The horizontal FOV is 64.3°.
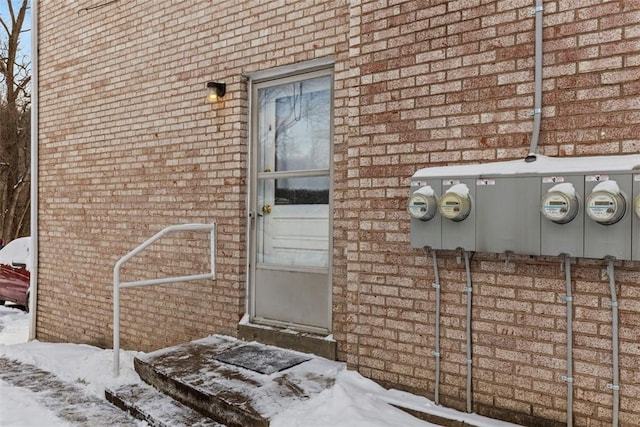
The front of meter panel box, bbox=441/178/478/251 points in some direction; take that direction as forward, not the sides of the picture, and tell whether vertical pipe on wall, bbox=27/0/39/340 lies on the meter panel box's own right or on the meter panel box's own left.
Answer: on the meter panel box's own right

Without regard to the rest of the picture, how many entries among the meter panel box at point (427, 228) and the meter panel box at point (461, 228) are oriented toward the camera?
2

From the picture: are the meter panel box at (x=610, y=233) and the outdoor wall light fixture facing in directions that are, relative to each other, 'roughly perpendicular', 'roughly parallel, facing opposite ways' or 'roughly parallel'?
roughly parallel

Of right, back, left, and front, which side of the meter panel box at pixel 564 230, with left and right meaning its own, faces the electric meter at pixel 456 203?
right

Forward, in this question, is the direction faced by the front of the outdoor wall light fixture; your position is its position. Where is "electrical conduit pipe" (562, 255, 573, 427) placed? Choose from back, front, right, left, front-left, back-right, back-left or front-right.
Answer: left

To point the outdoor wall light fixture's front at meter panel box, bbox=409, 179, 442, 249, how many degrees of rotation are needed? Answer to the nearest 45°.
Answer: approximately 90° to its left

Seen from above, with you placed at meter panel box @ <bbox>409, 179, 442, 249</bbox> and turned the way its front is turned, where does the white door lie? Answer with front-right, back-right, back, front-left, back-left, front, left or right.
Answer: back-right

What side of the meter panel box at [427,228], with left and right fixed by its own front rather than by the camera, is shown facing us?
front

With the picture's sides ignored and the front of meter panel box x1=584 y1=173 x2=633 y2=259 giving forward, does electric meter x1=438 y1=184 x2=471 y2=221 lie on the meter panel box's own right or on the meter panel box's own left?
on the meter panel box's own right

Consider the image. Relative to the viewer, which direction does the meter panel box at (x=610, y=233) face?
toward the camera

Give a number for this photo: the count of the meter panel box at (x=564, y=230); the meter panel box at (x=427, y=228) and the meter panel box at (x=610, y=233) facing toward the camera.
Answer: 3

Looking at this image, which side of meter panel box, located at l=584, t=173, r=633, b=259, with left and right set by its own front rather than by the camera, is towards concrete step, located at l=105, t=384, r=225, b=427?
right

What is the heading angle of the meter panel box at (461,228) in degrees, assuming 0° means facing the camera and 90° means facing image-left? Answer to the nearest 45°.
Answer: approximately 0°

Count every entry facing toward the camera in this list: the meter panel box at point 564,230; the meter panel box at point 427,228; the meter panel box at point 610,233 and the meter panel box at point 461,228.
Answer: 4
